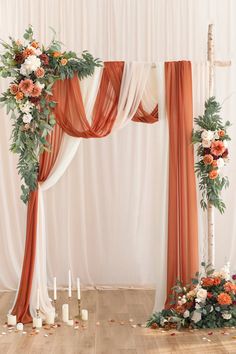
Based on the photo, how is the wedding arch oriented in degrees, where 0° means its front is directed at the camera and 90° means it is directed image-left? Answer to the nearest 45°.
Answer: approximately 0°
